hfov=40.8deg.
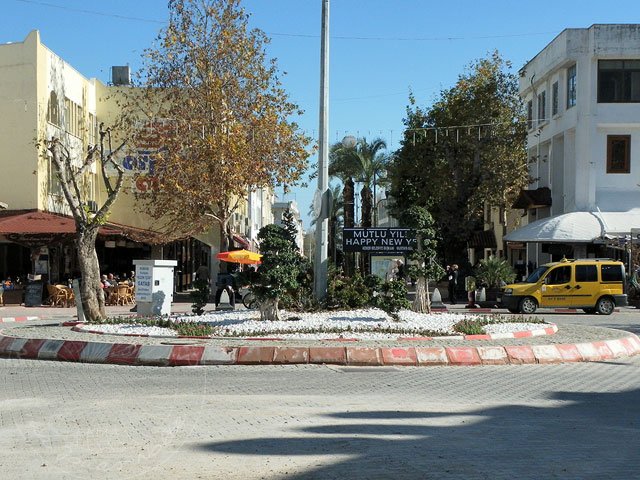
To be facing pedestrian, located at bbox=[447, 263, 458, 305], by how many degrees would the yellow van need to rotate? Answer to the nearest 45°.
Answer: approximately 45° to its right

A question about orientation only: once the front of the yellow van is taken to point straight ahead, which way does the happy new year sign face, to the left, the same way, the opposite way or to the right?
to the left

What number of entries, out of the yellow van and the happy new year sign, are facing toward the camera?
1

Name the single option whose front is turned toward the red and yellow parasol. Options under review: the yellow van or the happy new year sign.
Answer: the yellow van

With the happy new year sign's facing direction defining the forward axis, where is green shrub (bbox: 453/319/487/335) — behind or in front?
in front

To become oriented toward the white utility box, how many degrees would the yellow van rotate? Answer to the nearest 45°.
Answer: approximately 45° to its left

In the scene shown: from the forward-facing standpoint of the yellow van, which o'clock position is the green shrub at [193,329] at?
The green shrub is roughly at 10 o'clock from the yellow van.

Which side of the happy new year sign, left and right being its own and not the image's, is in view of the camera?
front

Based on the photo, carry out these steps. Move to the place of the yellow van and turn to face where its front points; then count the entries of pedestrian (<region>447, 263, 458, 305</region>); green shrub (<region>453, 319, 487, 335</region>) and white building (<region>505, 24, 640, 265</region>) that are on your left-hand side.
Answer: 1

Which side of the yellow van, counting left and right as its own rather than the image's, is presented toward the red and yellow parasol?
front

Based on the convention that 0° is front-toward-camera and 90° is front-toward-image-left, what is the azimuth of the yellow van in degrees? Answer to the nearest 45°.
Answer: approximately 90°
